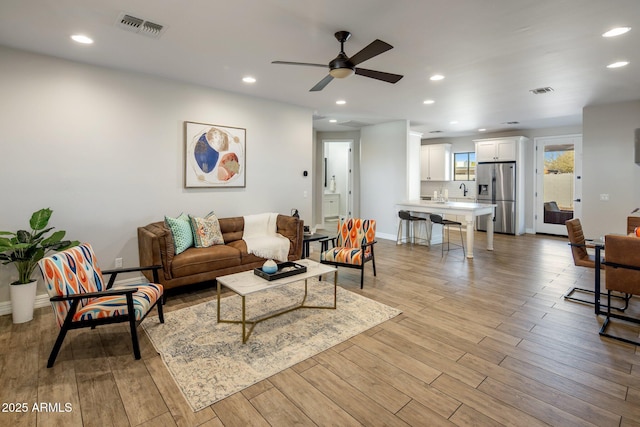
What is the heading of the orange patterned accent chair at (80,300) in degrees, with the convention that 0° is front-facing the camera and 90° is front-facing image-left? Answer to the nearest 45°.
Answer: approximately 270°

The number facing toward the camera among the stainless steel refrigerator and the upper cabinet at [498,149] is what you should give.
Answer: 2

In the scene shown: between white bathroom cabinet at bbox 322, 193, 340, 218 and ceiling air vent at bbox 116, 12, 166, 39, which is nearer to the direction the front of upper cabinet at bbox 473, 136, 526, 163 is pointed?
the ceiling air vent

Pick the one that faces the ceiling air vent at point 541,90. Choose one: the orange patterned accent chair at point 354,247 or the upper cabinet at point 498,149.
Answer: the upper cabinet

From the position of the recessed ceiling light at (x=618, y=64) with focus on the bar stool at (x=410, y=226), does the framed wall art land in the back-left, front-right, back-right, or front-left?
front-left

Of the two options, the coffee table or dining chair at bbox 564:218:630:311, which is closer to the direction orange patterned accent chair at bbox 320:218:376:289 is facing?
the coffee table

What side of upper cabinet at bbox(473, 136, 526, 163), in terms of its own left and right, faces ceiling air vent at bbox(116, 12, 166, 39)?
front

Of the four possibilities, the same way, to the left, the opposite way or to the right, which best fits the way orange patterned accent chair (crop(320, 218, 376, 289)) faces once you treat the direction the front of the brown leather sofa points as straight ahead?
to the right

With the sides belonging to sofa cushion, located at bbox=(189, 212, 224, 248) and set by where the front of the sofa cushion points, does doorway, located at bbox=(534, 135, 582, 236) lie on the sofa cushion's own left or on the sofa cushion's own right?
on the sofa cushion's own left

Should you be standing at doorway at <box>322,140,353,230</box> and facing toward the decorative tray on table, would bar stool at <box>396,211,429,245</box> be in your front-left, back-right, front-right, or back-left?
front-left

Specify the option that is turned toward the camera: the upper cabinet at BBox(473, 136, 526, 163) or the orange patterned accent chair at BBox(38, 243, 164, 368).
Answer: the upper cabinet

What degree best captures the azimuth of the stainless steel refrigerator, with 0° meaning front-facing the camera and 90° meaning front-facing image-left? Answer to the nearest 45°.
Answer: approximately 0°

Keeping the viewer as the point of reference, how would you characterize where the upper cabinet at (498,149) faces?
facing the viewer

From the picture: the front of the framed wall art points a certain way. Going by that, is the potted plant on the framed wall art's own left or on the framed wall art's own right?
on the framed wall art's own right

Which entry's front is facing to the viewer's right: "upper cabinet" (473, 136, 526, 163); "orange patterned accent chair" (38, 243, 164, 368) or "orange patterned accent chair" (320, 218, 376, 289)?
"orange patterned accent chair" (38, 243, 164, 368)

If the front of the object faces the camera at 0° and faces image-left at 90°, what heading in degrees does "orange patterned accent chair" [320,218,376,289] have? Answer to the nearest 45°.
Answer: approximately 45°

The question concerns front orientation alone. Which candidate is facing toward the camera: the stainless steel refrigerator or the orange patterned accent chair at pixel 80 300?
the stainless steel refrigerator

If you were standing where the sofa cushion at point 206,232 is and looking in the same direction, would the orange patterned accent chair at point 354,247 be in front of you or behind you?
in front

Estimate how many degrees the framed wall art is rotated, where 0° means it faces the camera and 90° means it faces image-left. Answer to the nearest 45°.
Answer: approximately 315°
